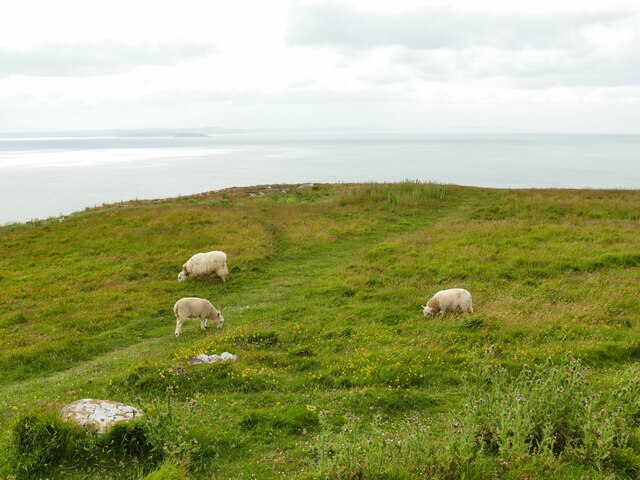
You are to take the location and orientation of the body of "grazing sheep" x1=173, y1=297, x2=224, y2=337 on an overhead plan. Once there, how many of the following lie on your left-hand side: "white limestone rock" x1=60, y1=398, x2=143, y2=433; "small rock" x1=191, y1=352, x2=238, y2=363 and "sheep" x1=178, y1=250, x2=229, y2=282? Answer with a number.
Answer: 1

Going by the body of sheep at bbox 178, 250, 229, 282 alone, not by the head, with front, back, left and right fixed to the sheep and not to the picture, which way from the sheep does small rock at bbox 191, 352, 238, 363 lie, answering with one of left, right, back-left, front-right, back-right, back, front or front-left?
left

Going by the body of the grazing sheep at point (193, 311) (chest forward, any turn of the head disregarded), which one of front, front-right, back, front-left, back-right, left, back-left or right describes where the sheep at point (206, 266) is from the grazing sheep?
left

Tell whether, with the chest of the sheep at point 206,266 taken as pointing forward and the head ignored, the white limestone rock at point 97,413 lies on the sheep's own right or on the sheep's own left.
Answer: on the sheep's own left

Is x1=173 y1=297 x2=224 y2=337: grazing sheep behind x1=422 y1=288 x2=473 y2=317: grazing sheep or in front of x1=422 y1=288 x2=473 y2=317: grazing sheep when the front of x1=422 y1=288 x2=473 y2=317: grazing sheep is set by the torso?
in front

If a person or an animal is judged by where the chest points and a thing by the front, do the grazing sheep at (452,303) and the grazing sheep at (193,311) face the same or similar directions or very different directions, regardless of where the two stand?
very different directions

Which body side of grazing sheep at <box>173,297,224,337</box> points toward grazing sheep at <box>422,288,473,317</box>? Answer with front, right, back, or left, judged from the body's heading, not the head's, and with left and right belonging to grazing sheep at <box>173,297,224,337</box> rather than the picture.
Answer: front

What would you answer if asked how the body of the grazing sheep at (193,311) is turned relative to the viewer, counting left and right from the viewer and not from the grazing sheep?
facing to the right of the viewer

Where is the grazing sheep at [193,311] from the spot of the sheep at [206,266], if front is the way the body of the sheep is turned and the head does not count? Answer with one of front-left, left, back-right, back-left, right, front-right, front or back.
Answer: left

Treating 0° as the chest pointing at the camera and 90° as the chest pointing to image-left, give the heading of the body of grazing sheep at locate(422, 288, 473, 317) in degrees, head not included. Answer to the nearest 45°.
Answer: approximately 90°

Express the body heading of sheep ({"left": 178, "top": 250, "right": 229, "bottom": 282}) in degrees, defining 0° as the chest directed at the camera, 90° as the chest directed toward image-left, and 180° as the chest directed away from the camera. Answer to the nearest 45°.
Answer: approximately 90°
